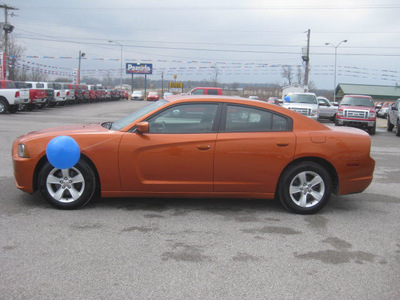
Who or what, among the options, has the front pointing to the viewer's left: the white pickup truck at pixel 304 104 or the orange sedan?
the orange sedan

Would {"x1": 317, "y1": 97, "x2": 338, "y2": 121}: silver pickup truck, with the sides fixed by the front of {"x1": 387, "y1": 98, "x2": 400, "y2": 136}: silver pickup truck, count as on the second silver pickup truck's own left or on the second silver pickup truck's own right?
on the second silver pickup truck's own right

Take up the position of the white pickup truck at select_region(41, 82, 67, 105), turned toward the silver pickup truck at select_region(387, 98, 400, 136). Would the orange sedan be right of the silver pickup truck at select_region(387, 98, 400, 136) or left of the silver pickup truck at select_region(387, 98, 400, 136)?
right

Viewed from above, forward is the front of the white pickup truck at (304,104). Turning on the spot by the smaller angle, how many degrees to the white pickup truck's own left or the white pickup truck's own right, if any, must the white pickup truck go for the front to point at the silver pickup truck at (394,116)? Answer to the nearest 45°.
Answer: approximately 90° to the white pickup truck's own left

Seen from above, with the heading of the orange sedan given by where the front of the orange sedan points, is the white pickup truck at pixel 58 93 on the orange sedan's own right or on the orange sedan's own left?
on the orange sedan's own right

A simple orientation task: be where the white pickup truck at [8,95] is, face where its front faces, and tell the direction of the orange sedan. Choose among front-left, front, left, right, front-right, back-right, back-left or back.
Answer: back-left

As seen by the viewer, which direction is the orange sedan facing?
to the viewer's left
